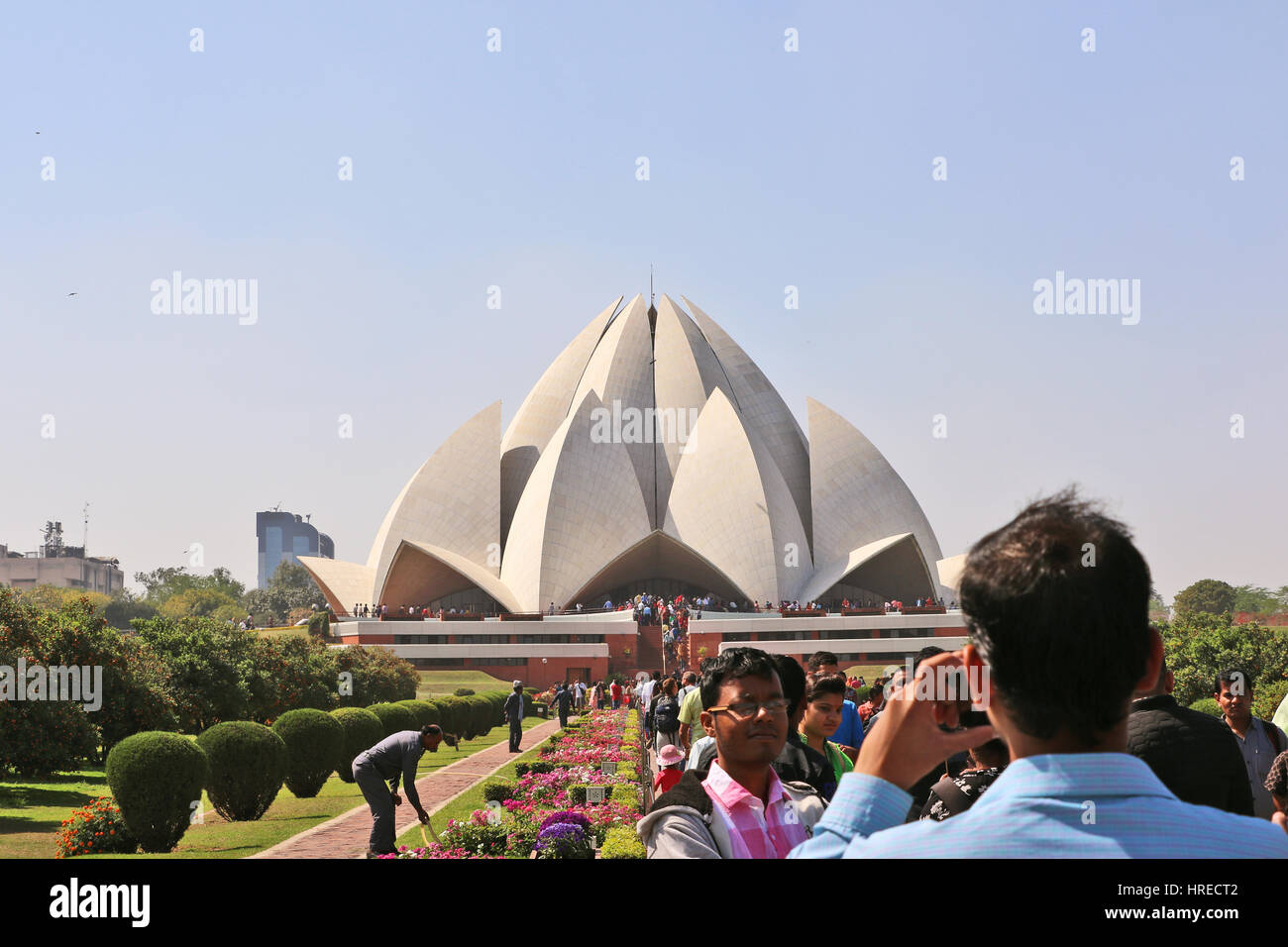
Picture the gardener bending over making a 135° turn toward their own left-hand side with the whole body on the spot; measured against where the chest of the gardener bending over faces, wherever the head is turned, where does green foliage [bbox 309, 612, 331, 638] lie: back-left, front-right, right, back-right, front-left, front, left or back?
front-right

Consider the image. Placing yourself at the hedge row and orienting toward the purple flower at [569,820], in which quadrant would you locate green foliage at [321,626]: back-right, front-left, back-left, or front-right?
back-left

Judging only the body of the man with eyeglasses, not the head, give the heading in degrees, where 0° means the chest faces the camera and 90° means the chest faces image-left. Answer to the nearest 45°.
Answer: approximately 315°

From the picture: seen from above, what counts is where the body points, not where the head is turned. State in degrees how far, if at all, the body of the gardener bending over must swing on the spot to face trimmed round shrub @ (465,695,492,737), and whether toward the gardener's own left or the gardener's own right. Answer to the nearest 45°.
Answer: approximately 90° to the gardener's own left

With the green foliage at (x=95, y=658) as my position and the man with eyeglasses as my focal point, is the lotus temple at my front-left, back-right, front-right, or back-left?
back-left

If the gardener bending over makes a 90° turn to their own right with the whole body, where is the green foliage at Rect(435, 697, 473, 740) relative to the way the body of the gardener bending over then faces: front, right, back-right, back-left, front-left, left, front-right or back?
back

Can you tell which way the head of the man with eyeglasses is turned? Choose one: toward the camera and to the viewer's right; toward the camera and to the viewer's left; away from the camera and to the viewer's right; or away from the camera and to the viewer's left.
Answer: toward the camera and to the viewer's right

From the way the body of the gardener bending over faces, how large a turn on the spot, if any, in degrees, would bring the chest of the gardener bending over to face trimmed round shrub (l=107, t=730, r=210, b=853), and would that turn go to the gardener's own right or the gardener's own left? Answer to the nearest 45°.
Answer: approximately 135° to the gardener's own left

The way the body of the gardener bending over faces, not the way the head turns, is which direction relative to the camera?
to the viewer's right
